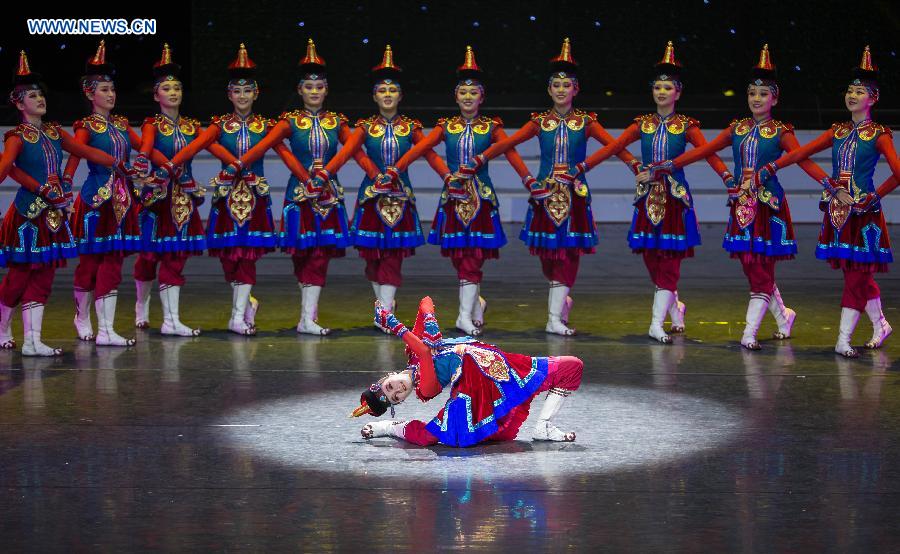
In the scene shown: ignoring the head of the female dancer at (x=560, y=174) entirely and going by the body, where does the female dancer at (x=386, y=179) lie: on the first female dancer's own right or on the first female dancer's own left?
on the first female dancer's own right

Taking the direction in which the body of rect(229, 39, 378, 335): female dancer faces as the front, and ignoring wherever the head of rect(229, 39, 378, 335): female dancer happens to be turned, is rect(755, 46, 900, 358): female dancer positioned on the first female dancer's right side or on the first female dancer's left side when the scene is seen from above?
on the first female dancer's left side

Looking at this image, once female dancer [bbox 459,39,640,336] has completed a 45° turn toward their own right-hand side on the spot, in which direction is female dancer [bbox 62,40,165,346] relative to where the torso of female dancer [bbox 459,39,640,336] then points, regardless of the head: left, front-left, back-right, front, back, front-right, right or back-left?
front-right

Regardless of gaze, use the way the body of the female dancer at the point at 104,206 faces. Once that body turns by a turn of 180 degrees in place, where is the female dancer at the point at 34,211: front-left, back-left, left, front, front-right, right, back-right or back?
left

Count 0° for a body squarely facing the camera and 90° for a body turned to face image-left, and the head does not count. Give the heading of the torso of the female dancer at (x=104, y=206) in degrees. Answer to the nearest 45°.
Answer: approximately 315°

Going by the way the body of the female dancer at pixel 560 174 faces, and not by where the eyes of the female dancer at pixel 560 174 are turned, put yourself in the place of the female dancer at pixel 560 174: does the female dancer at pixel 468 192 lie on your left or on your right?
on your right
